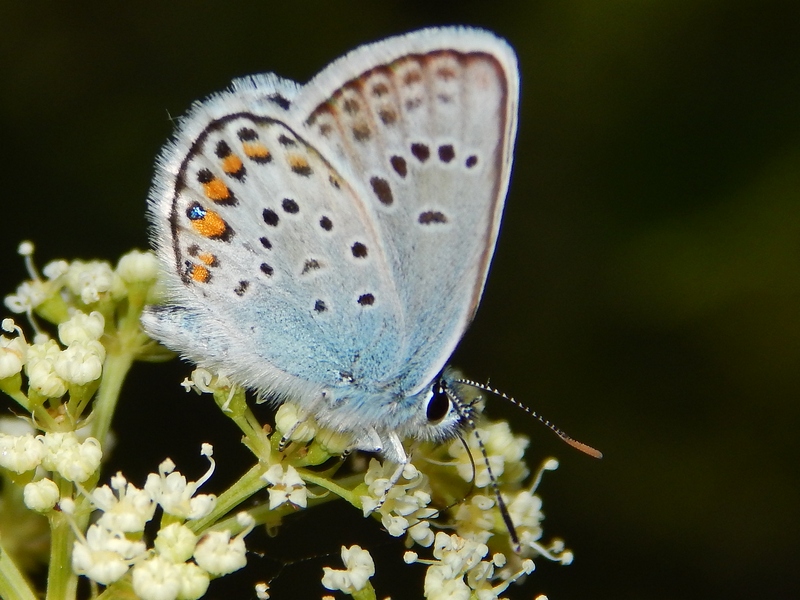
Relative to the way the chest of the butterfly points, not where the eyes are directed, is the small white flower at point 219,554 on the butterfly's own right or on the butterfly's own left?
on the butterfly's own right

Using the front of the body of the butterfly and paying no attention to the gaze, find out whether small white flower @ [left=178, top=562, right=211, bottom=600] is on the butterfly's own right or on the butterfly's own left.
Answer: on the butterfly's own right

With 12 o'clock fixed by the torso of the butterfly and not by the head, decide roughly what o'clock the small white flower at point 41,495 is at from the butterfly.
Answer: The small white flower is roughly at 5 o'clock from the butterfly.

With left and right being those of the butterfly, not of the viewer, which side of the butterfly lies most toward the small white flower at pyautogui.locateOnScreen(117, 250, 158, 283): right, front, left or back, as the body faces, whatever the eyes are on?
back

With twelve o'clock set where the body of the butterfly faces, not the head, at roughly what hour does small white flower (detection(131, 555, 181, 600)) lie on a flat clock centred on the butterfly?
The small white flower is roughly at 4 o'clock from the butterfly.

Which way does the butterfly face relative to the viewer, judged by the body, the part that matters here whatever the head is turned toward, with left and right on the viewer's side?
facing to the right of the viewer

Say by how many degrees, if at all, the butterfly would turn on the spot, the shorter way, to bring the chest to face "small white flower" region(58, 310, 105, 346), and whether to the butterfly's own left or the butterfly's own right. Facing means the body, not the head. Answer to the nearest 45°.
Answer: approximately 180°

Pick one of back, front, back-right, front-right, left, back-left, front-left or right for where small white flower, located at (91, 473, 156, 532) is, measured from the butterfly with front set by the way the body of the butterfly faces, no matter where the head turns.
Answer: back-right
